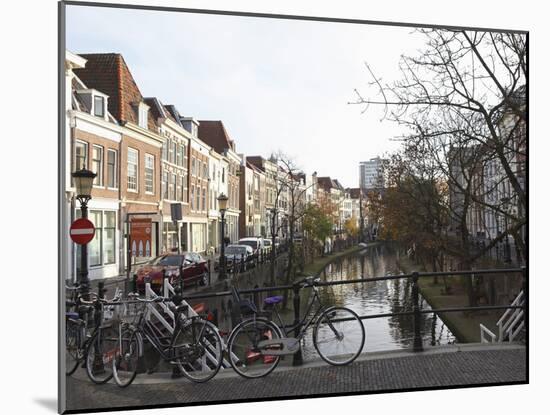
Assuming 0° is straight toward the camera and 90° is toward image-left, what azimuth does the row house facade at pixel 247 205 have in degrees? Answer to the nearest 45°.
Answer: approximately 315°

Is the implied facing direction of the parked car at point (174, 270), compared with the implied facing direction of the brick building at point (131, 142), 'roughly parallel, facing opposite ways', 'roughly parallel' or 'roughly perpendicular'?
roughly perpendicular

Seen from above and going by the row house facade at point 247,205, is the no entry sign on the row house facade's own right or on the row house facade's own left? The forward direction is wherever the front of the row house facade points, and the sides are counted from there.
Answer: on the row house facade's own right

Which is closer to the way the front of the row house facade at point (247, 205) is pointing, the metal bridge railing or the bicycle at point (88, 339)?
the metal bridge railing

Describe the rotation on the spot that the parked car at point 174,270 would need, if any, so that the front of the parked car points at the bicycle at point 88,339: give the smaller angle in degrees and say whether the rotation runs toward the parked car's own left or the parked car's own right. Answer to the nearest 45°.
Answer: approximately 45° to the parked car's own left

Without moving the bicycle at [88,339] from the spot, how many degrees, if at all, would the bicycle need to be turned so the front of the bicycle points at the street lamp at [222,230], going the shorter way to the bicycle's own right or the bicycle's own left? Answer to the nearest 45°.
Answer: approximately 45° to the bicycle's own left

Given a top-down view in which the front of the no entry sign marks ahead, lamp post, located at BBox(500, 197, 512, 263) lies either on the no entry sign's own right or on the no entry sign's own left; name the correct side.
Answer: on the no entry sign's own left

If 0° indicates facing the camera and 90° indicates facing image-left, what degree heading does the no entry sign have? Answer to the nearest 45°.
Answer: approximately 0°
